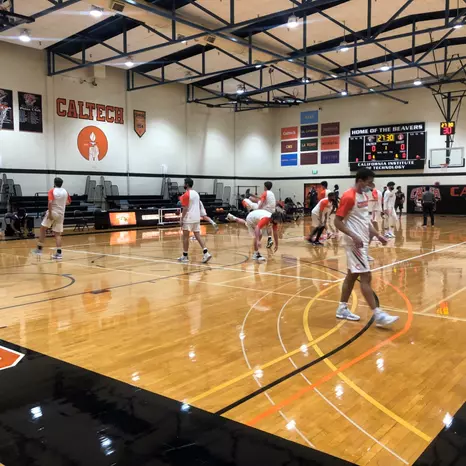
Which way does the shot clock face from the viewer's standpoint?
toward the camera

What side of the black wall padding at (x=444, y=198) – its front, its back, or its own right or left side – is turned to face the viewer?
front

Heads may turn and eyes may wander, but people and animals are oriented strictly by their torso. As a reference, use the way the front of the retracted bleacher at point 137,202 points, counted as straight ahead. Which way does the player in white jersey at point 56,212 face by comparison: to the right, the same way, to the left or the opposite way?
the opposite way

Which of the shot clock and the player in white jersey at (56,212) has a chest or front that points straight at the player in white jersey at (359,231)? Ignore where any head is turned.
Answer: the shot clock

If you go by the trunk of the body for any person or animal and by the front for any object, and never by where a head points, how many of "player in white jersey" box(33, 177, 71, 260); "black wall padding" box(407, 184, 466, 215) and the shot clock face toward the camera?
2

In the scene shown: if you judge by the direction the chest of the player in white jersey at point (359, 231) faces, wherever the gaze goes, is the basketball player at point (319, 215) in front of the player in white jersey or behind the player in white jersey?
behind

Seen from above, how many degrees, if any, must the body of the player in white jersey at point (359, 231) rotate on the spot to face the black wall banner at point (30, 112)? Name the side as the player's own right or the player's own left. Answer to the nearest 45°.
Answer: approximately 180°

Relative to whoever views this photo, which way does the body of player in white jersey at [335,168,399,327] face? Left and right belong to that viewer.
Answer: facing the viewer and to the right of the viewer
